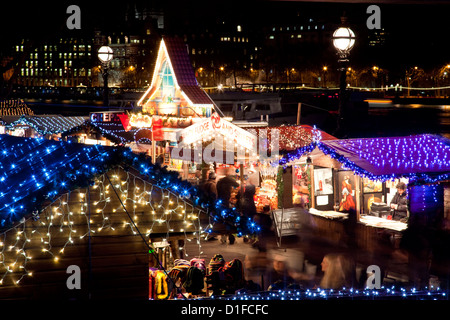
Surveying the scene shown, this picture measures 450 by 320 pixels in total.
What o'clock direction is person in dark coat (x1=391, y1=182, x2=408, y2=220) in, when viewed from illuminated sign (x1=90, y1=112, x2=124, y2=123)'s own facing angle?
The person in dark coat is roughly at 11 o'clock from the illuminated sign.

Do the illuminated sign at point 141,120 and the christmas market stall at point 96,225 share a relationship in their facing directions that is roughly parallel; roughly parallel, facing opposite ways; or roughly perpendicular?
roughly perpendicular

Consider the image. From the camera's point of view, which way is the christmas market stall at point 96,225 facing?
to the viewer's right

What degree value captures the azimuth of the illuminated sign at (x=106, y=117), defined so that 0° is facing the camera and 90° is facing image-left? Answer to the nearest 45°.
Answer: approximately 0°

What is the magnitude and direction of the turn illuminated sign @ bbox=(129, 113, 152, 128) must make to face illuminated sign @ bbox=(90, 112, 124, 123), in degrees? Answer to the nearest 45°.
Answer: approximately 135° to its right

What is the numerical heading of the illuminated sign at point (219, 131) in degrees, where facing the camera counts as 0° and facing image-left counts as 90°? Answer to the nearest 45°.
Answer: approximately 0°

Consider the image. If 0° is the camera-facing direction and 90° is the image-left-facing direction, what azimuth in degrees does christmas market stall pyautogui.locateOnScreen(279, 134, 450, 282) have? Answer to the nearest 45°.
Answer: approximately 45°

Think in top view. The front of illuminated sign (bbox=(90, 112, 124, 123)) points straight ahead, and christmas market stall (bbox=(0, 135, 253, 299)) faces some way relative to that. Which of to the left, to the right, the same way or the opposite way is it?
to the left

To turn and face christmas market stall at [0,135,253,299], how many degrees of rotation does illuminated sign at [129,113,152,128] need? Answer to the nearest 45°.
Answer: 0° — it already faces it
